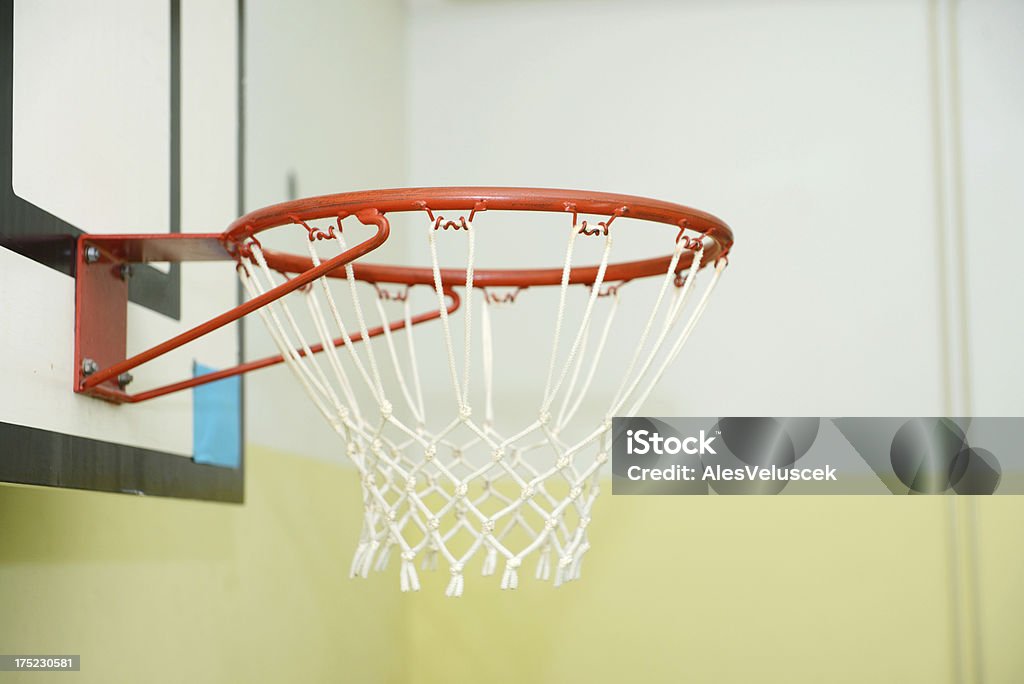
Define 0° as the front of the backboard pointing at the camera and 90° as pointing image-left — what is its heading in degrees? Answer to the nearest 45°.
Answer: approximately 315°
